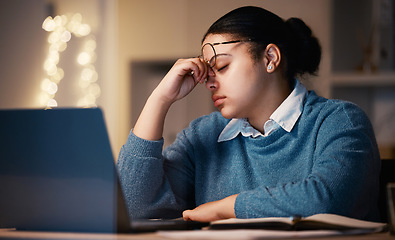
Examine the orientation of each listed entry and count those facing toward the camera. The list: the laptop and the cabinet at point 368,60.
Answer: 1

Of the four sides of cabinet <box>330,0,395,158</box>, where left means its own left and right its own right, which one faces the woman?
front

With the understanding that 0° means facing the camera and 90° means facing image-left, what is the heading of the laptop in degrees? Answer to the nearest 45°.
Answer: approximately 225°

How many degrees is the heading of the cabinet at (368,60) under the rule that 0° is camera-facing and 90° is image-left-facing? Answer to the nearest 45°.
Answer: approximately 0°

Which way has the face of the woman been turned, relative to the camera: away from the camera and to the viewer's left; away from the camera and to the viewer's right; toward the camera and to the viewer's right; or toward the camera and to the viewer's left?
toward the camera and to the viewer's left

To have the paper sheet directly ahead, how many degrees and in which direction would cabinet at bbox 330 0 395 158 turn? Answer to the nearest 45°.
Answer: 0° — it already faces it

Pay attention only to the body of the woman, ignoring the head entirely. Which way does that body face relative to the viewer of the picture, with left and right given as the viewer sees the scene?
facing the viewer and to the left of the viewer

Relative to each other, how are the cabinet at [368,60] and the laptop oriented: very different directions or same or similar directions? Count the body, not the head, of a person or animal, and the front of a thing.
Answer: very different directions

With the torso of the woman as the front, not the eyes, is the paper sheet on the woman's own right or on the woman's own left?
on the woman's own left

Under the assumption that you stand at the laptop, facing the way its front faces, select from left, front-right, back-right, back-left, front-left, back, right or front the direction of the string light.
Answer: front-left

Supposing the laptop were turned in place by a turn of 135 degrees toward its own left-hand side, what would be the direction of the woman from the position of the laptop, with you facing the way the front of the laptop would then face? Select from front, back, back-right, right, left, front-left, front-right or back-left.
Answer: back-right
